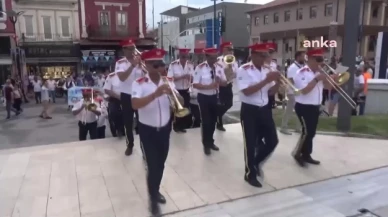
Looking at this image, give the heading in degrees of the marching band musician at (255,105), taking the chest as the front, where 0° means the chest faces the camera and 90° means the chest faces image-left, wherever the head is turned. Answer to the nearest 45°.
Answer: approximately 315°

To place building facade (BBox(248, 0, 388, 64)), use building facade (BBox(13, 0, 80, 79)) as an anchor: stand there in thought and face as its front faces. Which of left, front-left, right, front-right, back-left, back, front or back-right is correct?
left

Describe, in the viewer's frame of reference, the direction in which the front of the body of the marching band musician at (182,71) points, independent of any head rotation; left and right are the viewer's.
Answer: facing the viewer

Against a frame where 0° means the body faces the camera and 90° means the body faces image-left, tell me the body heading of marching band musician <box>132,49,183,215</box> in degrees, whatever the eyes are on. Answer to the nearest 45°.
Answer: approximately 315°

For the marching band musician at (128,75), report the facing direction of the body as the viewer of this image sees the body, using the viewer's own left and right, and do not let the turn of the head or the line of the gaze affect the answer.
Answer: facing the viewer and to the right of the viewer

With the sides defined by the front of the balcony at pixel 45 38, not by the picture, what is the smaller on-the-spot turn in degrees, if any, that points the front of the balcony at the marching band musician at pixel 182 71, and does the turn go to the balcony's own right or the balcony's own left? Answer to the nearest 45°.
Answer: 0° — it already faces them

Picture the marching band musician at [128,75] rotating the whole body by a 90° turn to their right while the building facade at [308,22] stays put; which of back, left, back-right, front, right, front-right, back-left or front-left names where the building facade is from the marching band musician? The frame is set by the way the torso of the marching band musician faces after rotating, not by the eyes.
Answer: back

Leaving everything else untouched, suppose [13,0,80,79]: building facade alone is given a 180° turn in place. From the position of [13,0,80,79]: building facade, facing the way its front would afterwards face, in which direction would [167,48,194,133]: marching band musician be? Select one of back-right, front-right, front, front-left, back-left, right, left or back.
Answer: back

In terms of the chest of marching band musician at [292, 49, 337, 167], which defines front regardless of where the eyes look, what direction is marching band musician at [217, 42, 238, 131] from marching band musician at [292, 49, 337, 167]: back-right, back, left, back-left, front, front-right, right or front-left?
back

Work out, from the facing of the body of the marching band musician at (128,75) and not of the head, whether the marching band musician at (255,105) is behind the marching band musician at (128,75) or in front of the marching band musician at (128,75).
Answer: in front

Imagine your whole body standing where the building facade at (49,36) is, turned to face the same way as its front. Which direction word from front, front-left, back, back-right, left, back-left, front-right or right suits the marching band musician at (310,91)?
front
